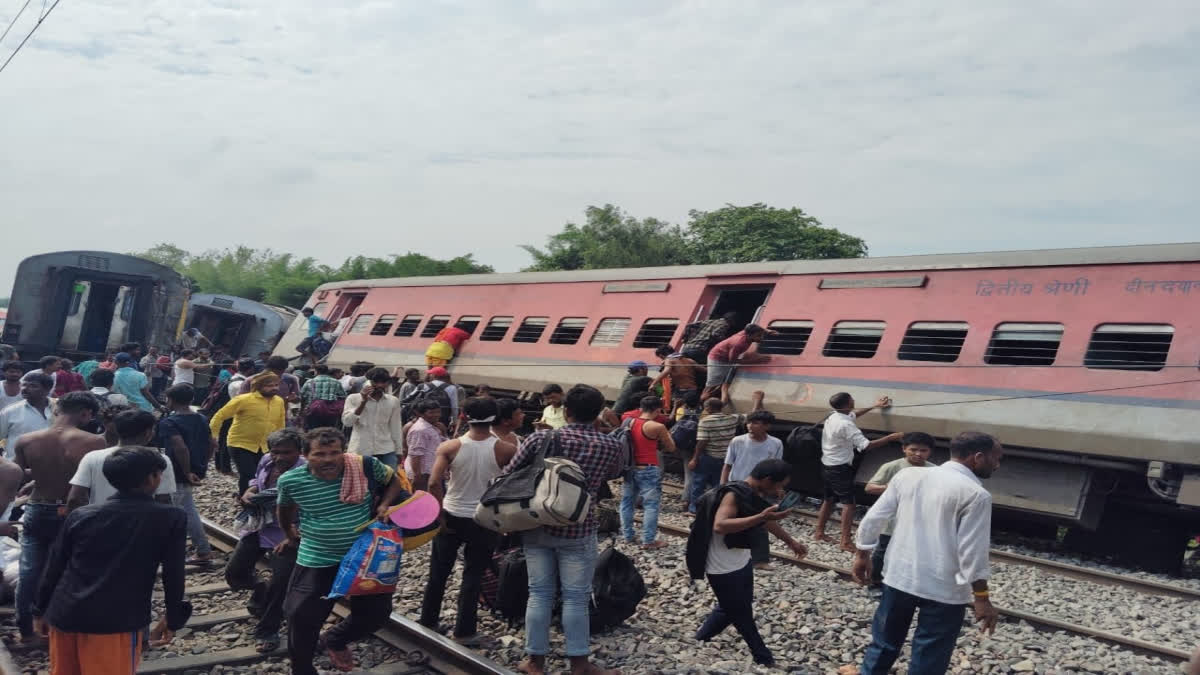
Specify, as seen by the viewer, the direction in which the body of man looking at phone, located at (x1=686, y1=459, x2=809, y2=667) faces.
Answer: to the viewer's right

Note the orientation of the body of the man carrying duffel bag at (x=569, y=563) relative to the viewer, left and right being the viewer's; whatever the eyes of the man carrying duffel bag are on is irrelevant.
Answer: facing away from the viewer

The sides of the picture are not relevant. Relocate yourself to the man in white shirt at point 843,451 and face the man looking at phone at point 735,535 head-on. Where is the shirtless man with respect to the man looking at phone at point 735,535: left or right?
right

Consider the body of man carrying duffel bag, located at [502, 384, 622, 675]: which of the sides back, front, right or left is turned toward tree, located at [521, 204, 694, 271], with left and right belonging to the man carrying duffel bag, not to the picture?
front

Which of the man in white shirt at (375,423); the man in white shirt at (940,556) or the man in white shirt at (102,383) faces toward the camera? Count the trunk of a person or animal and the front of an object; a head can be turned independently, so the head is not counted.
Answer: the man in white shirt at (375,423)

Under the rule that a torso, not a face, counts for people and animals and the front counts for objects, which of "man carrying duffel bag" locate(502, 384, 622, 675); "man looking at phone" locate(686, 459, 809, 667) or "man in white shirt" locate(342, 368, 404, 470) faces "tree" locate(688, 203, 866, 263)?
"man carrying duffel bag" locate(502, 384, 622, 675)

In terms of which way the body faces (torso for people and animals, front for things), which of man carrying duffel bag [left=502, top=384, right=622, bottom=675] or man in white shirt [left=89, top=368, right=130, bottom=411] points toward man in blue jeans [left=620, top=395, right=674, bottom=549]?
the man carrying duffel bag

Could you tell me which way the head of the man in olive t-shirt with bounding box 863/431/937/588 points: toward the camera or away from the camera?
toward the camera

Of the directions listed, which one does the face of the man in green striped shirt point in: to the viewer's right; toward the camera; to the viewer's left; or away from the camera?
toward the camera

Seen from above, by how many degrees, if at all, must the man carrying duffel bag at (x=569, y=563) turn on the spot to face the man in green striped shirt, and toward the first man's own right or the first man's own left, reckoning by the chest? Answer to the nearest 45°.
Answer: approximately 90° to the first man's own left

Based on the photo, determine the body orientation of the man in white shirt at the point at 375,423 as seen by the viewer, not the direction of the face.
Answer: toward the camera

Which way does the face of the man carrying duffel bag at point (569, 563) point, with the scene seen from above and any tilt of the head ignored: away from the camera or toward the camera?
away from the camera

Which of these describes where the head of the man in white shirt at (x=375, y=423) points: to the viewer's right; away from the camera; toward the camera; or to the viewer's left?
toward the camera
